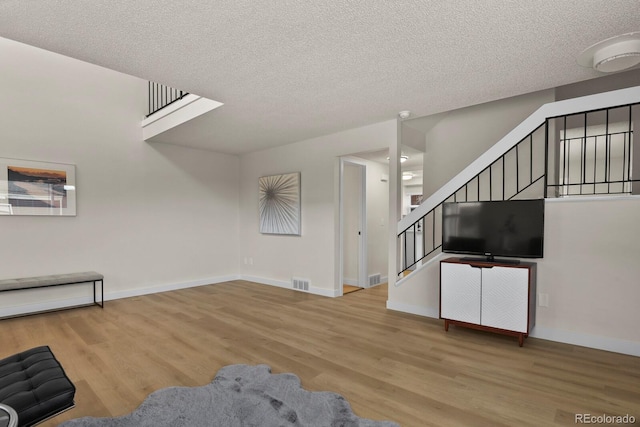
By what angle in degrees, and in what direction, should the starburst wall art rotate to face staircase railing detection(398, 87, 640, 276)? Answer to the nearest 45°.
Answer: approximately 90° to its left

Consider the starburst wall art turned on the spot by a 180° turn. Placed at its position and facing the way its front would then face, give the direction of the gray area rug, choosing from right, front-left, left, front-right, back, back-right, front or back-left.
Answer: back-right

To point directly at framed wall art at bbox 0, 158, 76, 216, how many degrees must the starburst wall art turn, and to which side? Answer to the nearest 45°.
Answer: approximately 45° to its right

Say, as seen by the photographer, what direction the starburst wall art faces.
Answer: facing the viewer and to the left of the viewer

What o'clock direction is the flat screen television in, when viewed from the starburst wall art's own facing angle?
The flat screen television is roughly at 9 o'clock from the starburst wall art.

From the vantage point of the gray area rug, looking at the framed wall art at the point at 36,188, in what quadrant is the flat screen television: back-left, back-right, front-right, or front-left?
back-right

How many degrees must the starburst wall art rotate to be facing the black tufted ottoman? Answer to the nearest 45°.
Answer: approximately 45° to its left

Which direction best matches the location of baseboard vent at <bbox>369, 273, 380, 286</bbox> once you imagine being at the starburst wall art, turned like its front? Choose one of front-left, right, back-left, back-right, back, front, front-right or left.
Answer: back-left

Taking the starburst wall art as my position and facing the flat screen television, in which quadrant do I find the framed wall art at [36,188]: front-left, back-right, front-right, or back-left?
back-right

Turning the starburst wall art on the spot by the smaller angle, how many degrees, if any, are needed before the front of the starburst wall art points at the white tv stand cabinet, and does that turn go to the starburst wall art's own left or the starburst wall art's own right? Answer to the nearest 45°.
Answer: approximately 90° to the starburst wall art's own left

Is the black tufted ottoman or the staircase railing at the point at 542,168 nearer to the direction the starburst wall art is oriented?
the black tufted ottoman
